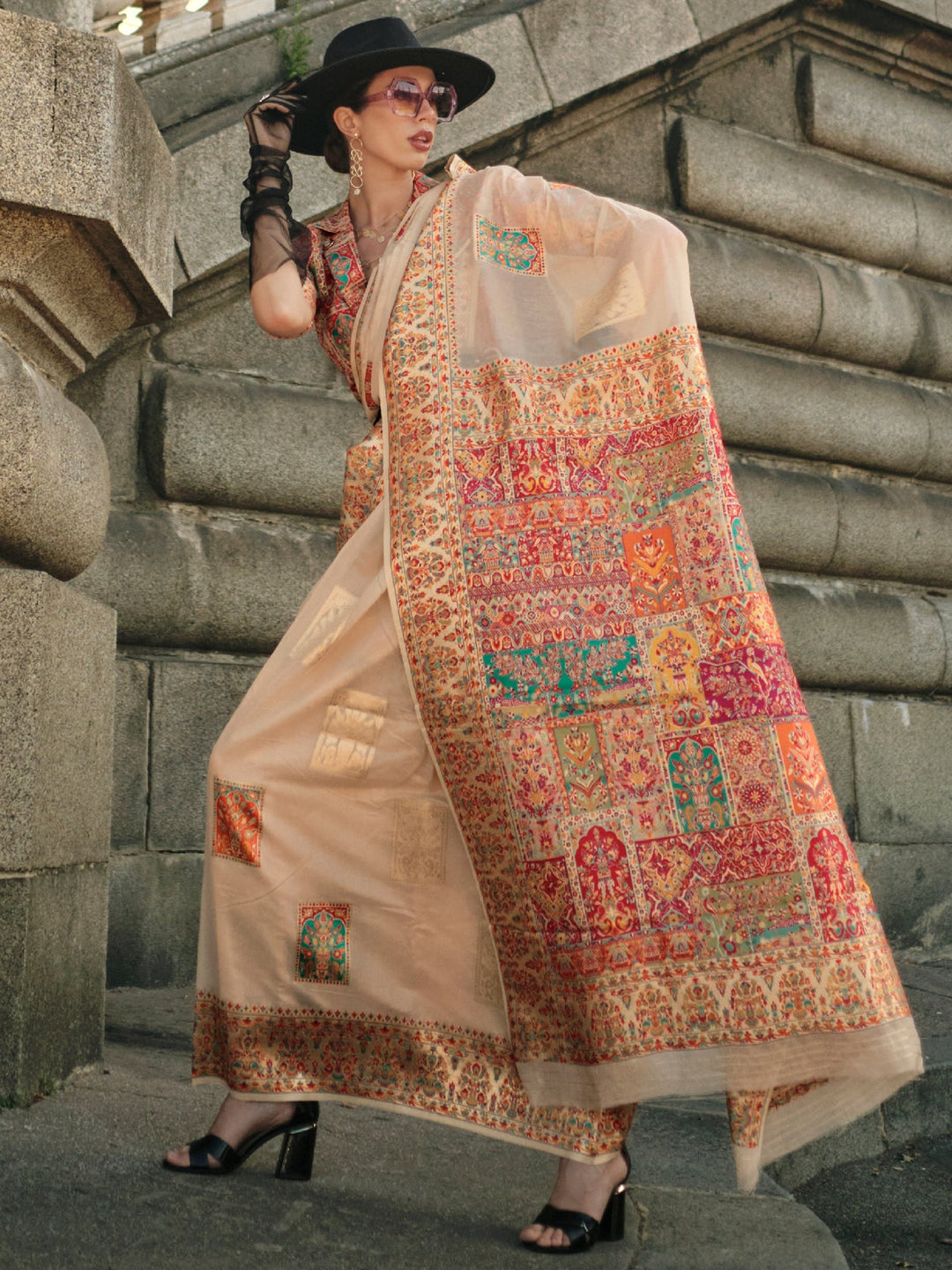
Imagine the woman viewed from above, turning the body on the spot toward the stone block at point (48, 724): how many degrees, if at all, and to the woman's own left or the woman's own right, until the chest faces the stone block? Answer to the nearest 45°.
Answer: approximately 45° to the woman's own right

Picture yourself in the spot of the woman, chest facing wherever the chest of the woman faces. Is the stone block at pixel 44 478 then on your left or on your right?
on your right

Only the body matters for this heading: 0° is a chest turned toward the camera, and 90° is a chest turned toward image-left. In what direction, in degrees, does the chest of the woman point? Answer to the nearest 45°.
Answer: approximately 45°

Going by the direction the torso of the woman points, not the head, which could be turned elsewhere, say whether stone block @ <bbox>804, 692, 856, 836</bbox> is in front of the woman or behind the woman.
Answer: behind
